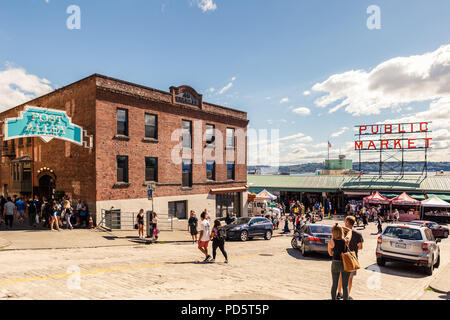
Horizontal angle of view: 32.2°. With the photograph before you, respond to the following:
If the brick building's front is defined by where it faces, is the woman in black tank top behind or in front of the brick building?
in front

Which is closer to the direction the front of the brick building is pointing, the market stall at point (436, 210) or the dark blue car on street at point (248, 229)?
the dark blue car on street

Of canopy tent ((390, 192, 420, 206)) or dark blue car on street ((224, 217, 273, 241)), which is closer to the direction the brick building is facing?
the dark blue car on street
